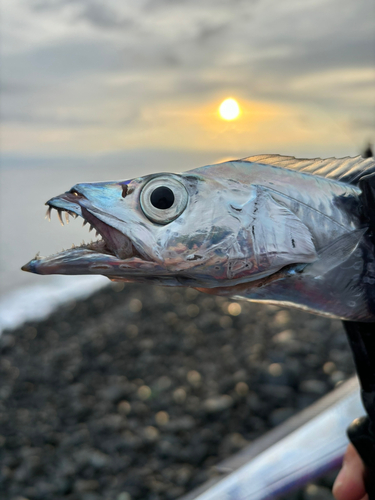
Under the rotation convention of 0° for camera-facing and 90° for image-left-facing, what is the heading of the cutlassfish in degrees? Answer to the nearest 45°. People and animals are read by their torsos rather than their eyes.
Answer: approximately 90°
